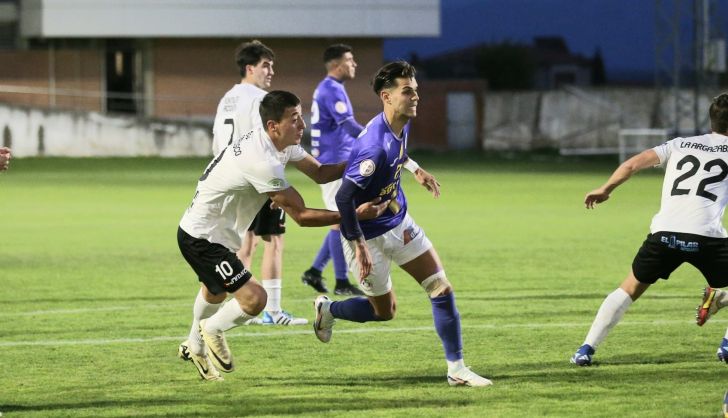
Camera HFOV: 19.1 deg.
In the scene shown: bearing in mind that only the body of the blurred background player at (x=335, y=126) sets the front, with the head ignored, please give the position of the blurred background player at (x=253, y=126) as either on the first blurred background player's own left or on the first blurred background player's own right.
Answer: on the first blurred background player's own right

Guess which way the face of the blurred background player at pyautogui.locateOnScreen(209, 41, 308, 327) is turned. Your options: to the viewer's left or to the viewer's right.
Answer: to the viewer's right

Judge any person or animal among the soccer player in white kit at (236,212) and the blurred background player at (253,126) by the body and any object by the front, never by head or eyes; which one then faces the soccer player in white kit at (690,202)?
the soccer player in white kit at (236,212)

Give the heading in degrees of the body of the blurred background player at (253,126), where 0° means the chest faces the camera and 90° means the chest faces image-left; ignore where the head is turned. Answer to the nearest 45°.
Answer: approximately 225°

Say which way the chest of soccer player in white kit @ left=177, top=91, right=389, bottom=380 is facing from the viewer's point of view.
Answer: to the viewer's right

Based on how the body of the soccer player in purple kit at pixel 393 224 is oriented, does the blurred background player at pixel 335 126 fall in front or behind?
behind

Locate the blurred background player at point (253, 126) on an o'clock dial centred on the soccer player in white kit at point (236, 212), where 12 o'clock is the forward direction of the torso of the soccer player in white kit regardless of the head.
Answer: The blurred background player is roughly at 9 o'clock from the soccer player in white kit.

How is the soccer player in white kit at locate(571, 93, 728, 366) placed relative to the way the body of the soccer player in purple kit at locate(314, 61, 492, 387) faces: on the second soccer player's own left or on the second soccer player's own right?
on the second soccer player's own left

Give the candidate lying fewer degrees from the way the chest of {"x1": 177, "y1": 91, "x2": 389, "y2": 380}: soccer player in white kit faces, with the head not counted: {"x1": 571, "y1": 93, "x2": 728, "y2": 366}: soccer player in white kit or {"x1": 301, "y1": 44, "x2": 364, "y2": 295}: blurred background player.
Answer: the soccer player in white kit

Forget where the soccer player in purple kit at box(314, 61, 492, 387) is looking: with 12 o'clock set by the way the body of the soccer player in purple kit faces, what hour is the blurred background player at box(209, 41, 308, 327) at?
The blurred background player is roughly at 7 o'clock from the soccer player in purple kit.

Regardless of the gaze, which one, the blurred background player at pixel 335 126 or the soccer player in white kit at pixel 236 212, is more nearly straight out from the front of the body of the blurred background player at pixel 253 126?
the blurred background player

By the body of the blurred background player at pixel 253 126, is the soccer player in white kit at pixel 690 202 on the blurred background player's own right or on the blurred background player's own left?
on the blurred background player's own right
